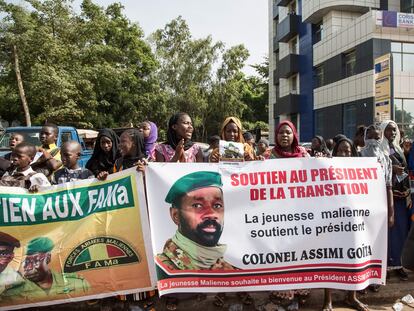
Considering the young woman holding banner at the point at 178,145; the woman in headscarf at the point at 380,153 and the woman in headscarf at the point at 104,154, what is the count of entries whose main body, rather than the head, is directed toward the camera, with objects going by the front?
3

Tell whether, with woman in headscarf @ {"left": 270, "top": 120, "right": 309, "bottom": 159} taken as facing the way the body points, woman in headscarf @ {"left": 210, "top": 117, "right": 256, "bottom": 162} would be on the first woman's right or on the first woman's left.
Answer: on the first woman's right

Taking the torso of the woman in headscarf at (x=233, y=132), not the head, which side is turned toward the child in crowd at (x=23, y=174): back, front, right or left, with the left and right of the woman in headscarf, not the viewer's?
right

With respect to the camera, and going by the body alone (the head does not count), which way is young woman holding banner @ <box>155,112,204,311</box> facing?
toward the camera

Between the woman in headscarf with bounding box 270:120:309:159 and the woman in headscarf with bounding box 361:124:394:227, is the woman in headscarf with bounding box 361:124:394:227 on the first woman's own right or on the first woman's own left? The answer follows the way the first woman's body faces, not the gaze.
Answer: on the first woman's own left

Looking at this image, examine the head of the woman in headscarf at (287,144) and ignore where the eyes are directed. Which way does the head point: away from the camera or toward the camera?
toward the camera

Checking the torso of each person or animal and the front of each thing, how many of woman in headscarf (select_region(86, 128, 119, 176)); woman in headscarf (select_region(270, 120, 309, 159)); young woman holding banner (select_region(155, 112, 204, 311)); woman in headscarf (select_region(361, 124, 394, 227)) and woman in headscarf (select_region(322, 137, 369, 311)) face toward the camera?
5

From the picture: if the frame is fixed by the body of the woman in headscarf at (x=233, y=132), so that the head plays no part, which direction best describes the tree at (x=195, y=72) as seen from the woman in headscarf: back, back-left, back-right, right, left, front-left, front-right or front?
back

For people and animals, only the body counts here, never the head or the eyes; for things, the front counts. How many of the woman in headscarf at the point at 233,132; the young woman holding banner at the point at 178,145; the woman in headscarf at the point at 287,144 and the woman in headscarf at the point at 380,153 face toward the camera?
4

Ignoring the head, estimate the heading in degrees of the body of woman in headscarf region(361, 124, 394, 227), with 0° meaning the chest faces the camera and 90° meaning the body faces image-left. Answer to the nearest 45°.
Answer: approximately 0°

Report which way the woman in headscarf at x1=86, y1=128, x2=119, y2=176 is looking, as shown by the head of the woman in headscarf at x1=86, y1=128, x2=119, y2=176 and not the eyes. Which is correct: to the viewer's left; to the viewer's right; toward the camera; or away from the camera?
toward the camera

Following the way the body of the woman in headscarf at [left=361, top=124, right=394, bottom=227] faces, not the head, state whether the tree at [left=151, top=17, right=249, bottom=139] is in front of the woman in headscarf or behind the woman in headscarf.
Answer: behind

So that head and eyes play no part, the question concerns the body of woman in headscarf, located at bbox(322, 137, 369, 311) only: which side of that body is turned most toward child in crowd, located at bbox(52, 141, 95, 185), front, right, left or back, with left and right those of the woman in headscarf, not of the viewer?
right

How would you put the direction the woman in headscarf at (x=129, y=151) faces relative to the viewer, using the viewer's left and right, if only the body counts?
facing the viewer and to the left of the viewer

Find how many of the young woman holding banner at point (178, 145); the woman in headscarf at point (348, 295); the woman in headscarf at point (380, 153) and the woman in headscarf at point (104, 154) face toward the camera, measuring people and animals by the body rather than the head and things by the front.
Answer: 4

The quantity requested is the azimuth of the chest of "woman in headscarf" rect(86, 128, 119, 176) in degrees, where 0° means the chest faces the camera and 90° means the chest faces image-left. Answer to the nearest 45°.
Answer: approximately 0°

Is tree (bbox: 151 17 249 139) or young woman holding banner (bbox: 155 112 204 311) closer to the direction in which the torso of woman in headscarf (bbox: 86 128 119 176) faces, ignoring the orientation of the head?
the young woman holding banner

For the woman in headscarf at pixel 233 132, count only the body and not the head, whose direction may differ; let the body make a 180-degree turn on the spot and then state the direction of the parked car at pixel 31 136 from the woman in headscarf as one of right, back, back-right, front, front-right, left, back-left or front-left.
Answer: front-left

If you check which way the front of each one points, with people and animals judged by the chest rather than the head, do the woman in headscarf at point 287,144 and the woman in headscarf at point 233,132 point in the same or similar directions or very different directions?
same or similar directions

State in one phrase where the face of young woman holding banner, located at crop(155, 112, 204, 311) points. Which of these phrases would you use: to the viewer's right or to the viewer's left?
to the viewer's right

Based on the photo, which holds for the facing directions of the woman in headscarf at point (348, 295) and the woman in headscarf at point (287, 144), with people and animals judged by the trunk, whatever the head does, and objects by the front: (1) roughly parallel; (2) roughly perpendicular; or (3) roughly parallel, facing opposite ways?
roughly parallel
